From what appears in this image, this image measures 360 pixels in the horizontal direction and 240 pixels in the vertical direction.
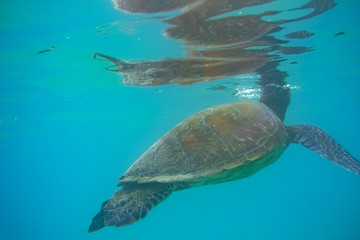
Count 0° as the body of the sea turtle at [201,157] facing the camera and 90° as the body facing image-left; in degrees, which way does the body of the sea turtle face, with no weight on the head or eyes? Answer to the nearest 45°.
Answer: approximately 225°
